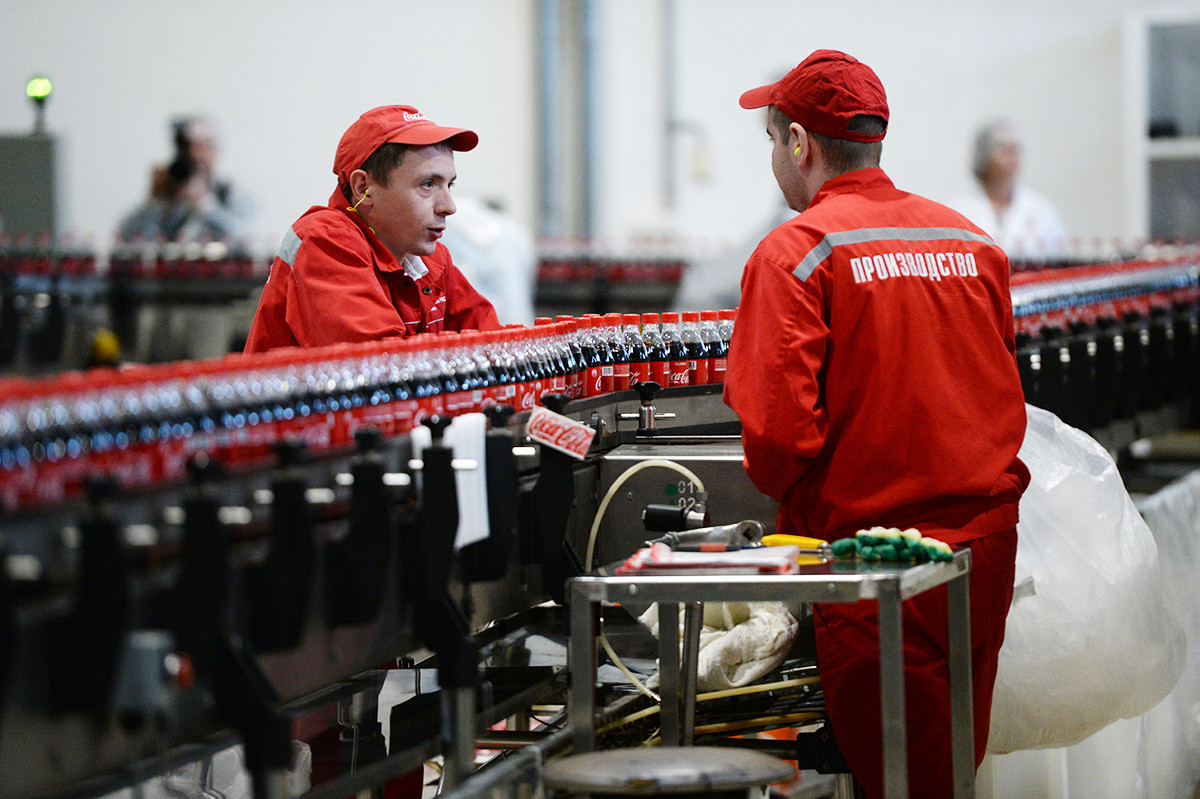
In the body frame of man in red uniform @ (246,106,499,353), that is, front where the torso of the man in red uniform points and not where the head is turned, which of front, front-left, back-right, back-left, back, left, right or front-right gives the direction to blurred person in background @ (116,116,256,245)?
back-left

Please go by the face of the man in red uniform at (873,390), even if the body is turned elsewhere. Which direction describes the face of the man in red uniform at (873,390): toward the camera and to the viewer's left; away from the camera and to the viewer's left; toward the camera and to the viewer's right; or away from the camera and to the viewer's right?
away from the camera and to the viewer's left

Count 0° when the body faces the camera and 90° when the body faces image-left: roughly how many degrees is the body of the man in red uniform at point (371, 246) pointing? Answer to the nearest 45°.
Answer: approximately 315°

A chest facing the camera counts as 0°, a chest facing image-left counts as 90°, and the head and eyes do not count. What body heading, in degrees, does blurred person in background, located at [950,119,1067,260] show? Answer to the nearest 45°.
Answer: approximately 315°

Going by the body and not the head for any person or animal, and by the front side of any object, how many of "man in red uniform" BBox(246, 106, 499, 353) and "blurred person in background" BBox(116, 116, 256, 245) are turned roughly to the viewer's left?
0

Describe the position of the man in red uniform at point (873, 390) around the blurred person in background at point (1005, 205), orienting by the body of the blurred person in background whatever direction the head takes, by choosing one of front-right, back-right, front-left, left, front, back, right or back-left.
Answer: front-right

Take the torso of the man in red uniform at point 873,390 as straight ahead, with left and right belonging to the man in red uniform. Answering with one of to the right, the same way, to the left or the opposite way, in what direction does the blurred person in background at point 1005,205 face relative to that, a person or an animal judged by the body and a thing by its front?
the opposite way

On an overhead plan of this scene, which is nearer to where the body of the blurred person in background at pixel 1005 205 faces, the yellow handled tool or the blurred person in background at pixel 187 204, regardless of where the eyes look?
the yellow handled tool

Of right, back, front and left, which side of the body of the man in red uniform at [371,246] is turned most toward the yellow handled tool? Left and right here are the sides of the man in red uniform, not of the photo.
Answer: front

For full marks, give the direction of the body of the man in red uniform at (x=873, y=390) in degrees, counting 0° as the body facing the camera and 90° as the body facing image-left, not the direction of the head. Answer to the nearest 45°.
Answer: approximately 135°

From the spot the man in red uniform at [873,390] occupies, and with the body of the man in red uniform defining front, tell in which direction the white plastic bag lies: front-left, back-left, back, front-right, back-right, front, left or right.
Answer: right

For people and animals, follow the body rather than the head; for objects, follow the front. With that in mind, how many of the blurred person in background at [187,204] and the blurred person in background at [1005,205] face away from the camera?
0
